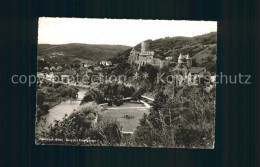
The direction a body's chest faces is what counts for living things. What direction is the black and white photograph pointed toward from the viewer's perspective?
toward the camera
